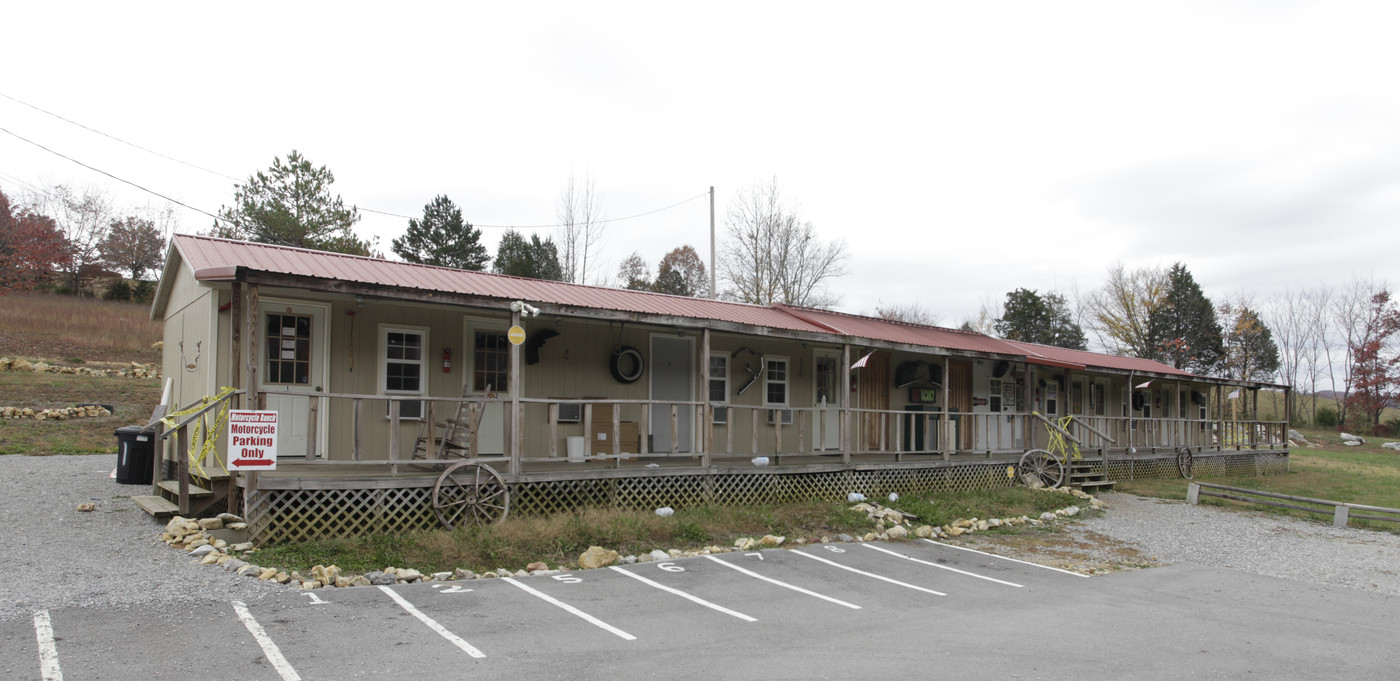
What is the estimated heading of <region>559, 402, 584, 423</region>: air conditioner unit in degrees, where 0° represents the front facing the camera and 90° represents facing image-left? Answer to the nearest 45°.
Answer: approximately 0°

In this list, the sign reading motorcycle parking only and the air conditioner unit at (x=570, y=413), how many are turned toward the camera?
2

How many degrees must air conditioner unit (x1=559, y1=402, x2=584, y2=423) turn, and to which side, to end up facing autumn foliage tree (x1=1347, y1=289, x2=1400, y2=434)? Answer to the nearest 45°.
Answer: approximately 135° to its left
